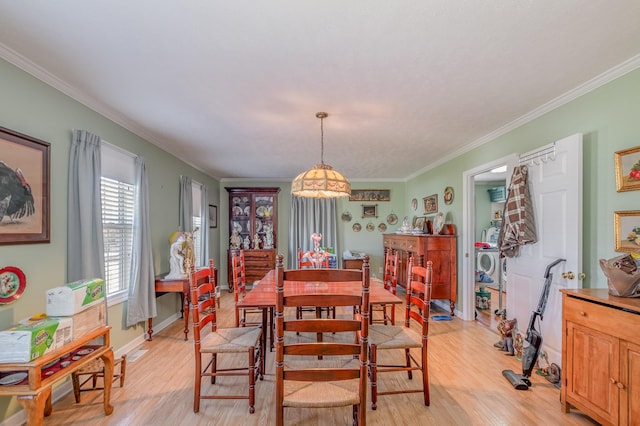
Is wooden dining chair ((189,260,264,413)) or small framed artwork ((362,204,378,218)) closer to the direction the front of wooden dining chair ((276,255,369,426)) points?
the small framed artwork

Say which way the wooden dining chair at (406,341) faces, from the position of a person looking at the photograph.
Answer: facing to the left of the viewer

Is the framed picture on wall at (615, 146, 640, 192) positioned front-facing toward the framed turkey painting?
yes

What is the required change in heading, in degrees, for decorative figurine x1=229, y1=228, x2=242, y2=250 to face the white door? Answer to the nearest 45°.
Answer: approximately 45° to its left

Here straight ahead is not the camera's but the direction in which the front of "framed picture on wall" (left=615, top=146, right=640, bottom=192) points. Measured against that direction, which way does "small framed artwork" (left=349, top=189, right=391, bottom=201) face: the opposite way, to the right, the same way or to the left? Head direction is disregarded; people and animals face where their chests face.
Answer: to the left

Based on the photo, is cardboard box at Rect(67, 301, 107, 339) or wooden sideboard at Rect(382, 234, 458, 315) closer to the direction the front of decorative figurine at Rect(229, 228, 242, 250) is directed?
the cardboard box

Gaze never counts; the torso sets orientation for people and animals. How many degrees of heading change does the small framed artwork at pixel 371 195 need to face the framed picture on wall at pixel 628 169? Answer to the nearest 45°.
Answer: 0° — it already faces it

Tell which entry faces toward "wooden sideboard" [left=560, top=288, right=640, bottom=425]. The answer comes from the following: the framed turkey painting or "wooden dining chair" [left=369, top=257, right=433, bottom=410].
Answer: the framed turkey painting

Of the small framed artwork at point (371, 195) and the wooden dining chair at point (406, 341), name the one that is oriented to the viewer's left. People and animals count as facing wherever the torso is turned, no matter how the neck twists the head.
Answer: the wooden dining chair

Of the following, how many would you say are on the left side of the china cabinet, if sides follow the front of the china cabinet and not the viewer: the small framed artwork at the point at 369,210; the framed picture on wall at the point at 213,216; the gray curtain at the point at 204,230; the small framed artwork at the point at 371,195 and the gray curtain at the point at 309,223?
3

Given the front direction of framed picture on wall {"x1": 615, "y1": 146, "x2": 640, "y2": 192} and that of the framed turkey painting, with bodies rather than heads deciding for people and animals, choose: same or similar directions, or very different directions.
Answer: very different directions

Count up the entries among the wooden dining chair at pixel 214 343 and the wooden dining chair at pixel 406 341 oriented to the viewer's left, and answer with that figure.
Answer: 1

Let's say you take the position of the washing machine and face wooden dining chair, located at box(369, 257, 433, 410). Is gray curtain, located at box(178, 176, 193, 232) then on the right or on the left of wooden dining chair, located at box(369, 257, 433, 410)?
right

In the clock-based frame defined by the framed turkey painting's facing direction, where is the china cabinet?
The china cabinet is roughly at 9 o'clock from the framed turkey painting.

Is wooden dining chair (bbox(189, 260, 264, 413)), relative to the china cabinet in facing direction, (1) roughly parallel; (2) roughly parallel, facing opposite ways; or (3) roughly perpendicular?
roughly perpendicular
